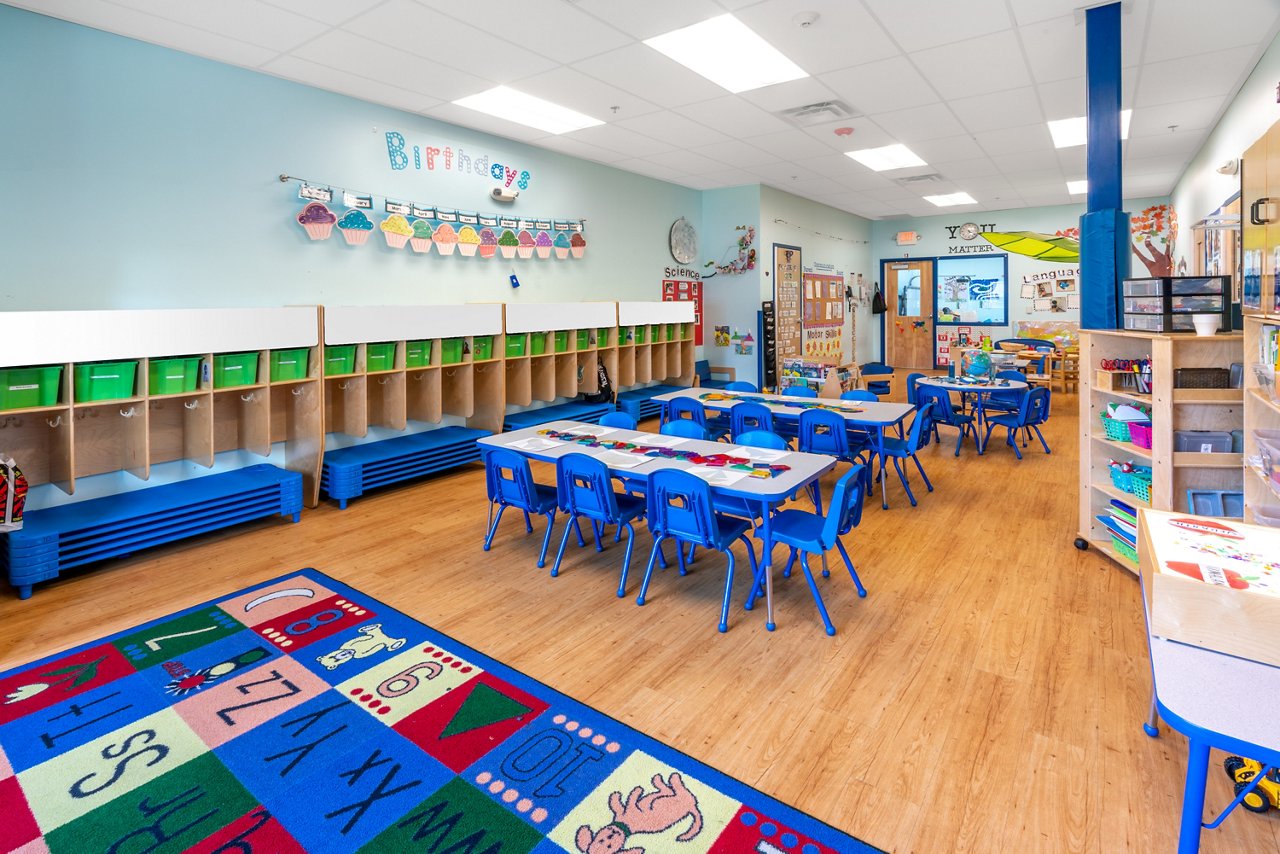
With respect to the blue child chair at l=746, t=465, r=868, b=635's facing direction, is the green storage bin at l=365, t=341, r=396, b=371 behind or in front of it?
in front

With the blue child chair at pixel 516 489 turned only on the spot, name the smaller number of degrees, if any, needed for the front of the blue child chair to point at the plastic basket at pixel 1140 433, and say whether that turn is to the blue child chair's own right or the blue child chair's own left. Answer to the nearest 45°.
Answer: approximately 45° to the blue child chair's own right

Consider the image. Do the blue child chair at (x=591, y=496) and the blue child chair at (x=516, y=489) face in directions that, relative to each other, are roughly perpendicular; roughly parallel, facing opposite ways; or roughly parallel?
roughly parallel

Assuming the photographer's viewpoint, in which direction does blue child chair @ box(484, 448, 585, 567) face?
facing away from the viewer and to the right of the viewer

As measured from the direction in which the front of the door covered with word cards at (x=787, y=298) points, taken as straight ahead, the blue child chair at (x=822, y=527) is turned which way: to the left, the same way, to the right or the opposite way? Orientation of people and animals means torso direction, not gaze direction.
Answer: the opposite way

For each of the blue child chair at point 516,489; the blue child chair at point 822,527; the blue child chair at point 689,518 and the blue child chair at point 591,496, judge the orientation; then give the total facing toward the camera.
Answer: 0

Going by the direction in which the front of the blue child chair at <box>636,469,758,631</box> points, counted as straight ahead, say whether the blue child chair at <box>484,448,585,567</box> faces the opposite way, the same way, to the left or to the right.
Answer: the same way

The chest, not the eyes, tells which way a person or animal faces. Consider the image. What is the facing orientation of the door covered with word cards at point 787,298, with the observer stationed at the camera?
facing the viewer and to the right of the viewer

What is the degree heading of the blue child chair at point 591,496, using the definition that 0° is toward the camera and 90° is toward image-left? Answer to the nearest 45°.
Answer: approximately 225°

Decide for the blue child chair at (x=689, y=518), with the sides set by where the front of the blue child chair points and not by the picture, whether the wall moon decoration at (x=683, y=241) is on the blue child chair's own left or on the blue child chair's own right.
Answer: on the blue child chair's own left

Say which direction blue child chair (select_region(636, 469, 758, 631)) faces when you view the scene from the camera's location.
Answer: facing away from the viewer and to the right of the viewer

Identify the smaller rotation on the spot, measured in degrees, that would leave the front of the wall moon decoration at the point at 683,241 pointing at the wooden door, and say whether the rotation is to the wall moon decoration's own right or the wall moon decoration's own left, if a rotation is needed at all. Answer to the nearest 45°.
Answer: approximately 90° to the wall moon decoration's own left

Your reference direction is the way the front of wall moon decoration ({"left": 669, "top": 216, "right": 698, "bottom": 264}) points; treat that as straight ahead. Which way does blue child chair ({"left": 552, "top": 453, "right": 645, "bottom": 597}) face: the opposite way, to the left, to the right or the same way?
to the left

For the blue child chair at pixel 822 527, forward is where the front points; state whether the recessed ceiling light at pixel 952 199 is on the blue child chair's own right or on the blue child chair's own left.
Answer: on the blue child chair's own right

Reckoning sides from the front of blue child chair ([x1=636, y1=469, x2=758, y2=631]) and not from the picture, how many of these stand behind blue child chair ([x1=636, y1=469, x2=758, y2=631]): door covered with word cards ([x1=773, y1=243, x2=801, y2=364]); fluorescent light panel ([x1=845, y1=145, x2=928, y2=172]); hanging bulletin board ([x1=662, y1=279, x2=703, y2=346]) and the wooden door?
0

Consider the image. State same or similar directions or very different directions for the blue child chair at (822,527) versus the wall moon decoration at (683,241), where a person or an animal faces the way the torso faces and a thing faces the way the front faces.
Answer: very different directions

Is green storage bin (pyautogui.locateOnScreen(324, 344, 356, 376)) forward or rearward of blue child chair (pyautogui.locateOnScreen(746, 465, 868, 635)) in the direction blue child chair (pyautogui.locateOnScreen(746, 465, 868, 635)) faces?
forward

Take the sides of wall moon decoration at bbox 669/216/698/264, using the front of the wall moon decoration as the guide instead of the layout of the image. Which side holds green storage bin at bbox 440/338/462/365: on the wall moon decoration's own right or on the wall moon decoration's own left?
on the wall moon decoration's own right

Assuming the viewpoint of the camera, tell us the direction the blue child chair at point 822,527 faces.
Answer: facing away from the viewer and to the left of the viewer

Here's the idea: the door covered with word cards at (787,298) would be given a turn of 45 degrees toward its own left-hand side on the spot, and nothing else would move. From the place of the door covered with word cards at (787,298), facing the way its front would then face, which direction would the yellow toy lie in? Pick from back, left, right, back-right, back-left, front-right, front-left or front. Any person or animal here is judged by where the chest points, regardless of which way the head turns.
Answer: right

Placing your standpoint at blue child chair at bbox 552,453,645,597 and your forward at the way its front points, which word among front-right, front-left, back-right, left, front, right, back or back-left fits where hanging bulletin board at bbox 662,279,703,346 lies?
front-left
